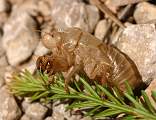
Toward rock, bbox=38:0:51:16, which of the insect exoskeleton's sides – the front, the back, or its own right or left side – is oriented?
right

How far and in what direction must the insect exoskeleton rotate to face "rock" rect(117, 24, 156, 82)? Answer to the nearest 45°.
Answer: approximately 180°

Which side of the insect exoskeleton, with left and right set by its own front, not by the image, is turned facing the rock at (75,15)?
right

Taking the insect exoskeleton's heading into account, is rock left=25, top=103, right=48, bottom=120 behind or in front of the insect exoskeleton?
in front

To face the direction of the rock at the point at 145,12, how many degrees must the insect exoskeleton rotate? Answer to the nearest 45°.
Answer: approximately 135° to its right

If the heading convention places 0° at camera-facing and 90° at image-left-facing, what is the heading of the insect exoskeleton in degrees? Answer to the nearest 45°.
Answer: approximately 90°

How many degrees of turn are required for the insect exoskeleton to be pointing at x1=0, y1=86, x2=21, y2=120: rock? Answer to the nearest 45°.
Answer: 0° — it already faces it

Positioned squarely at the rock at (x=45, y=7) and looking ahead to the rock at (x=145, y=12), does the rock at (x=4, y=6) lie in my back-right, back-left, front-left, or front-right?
back-right

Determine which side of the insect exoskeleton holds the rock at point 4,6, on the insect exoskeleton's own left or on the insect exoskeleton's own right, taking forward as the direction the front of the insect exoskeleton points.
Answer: on the insect exoskeleton's own right
